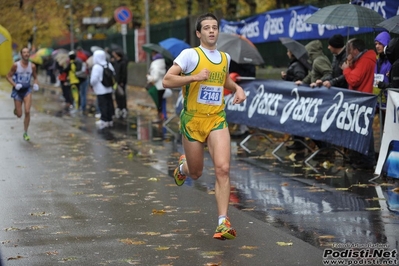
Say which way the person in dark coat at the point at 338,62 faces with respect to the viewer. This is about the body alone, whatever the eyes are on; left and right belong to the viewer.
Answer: facing to the left of the viewer

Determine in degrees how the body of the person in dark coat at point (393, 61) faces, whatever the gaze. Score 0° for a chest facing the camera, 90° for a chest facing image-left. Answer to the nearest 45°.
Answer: approximately 90°

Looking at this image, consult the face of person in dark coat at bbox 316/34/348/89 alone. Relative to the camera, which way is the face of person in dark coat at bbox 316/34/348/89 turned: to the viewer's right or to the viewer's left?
to the viewer's left
